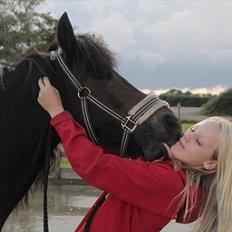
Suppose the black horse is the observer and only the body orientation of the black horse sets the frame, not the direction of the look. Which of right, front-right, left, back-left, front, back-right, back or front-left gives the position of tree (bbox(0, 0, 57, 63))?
left

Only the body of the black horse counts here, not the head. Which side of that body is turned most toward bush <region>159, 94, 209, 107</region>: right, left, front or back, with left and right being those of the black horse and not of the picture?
left

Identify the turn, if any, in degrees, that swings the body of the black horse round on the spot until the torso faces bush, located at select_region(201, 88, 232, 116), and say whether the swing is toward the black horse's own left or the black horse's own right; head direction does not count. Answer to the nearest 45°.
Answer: approximately 90° to the black horse's own left

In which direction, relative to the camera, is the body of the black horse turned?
to the viewer's right

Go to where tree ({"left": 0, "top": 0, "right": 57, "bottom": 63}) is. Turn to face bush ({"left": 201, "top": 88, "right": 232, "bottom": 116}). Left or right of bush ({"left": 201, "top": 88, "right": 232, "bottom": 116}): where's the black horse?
right
